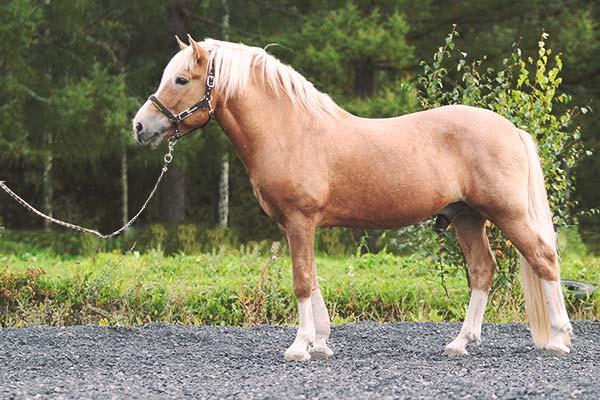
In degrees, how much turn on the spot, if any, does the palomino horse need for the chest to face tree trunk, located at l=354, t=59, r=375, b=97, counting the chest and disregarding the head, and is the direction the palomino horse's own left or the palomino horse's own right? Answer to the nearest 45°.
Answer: approximately 90° to the palomino horse's own right

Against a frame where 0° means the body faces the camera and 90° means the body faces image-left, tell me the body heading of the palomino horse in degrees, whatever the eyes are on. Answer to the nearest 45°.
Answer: approximately 90°
